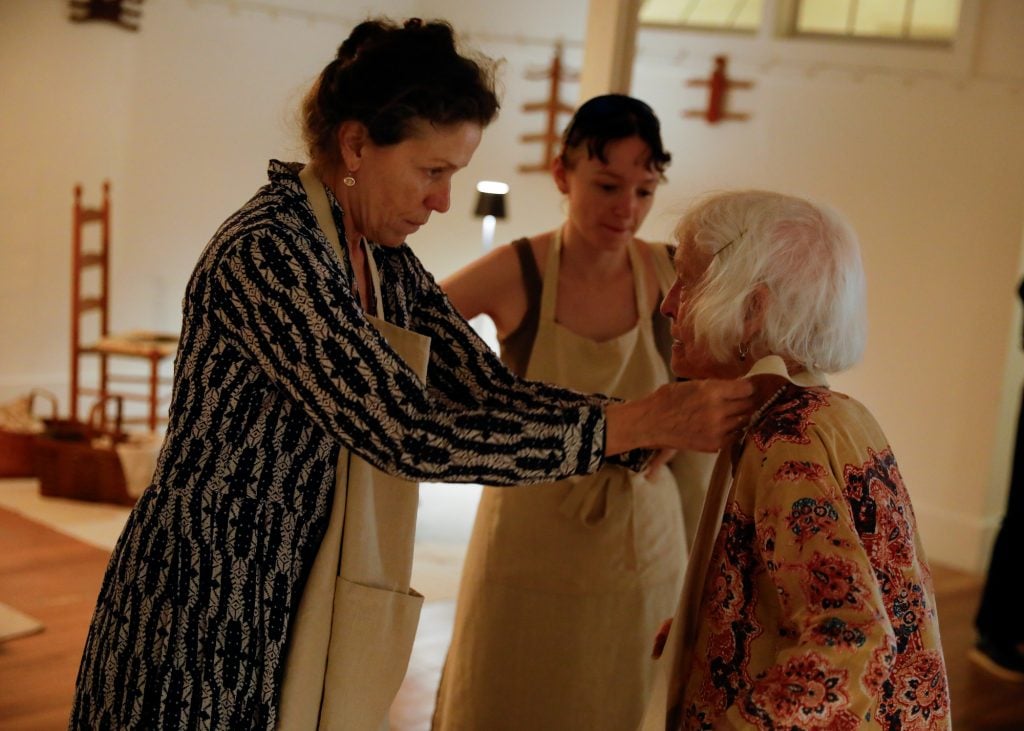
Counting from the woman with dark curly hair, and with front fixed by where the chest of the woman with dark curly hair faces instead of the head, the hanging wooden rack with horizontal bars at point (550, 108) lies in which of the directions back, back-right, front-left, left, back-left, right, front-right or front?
left

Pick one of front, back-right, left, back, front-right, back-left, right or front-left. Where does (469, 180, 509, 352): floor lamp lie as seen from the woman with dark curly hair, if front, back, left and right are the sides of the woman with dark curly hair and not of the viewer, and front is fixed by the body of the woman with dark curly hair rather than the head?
left

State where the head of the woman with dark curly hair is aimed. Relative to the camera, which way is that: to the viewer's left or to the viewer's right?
to the viewer's right

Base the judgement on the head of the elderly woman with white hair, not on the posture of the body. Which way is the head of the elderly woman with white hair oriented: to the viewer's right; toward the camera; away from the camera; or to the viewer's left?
to the viewer's left

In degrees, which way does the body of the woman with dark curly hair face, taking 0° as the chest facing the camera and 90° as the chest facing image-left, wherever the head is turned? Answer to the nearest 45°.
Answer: approximately 270°

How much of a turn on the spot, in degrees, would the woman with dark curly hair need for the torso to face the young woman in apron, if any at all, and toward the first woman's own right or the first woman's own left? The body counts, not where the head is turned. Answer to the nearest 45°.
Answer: approximately 45° to the first woman's own left

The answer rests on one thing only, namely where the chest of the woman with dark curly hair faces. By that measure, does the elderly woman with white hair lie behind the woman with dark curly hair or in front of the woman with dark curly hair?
in front

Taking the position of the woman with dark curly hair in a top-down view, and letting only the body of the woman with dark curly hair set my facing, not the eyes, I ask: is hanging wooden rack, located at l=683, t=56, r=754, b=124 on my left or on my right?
on my left
